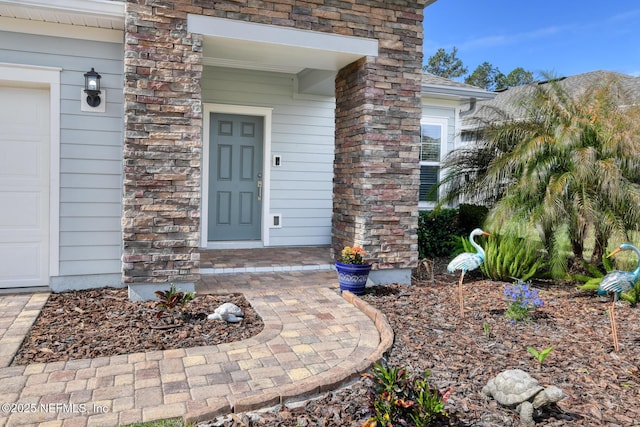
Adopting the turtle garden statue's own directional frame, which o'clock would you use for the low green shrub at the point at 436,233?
The low green shrub is roughly at 7 o'clock from the turtle garden statue.

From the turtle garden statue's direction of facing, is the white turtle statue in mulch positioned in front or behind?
behind

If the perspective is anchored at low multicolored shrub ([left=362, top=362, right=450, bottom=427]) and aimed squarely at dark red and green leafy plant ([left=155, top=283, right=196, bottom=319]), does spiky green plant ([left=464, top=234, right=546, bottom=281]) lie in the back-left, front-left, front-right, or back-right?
front-right

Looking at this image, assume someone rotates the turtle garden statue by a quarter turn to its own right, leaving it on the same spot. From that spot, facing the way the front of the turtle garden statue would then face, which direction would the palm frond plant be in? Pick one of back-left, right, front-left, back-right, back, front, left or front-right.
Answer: back-right

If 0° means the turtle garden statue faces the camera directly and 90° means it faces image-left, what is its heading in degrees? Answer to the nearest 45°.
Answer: approximately 315°

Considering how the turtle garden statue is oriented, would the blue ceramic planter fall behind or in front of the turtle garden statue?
behind

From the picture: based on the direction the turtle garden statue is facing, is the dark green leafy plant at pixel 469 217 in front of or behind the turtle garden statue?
behind

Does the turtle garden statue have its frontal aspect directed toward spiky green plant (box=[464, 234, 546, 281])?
no

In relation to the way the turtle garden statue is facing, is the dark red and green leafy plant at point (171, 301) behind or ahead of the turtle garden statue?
behind

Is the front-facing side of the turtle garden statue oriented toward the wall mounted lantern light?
no

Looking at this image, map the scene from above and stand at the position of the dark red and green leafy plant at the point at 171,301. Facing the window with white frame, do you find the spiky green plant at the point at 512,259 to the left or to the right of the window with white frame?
right

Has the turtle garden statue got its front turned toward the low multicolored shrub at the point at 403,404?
no
